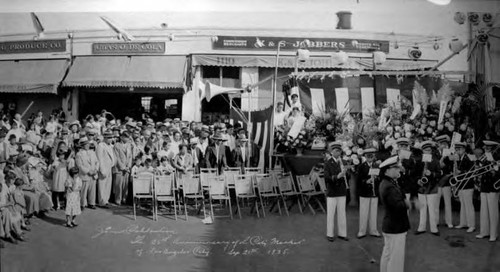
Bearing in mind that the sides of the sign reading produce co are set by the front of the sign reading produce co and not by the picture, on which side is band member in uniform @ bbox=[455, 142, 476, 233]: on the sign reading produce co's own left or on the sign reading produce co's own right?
on the sign reading produce co's own left

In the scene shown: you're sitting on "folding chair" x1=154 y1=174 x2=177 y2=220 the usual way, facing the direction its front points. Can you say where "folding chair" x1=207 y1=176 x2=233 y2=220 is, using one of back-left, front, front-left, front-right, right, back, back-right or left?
left

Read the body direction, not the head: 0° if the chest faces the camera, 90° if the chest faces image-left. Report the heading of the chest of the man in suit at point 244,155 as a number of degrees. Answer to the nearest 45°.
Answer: approximately 0°

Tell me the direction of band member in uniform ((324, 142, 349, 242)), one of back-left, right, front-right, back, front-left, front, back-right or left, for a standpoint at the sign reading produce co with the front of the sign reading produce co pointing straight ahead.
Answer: left

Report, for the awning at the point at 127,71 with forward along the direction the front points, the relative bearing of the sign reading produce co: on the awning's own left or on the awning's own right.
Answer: on the awning's own right

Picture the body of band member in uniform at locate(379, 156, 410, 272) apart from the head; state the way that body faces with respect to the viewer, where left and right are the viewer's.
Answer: facing to the right of the viewer

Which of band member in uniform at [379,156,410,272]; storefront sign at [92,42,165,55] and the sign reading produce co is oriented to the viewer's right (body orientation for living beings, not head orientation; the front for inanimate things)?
the band member in uniform

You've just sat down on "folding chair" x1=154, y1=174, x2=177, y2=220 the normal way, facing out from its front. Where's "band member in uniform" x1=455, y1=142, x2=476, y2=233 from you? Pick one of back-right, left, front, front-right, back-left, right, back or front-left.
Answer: left

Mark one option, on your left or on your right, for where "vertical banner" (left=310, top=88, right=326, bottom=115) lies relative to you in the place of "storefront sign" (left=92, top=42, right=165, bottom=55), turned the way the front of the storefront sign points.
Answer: on your left

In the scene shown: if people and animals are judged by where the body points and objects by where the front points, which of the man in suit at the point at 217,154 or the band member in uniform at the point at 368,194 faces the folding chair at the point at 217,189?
the man in suit
